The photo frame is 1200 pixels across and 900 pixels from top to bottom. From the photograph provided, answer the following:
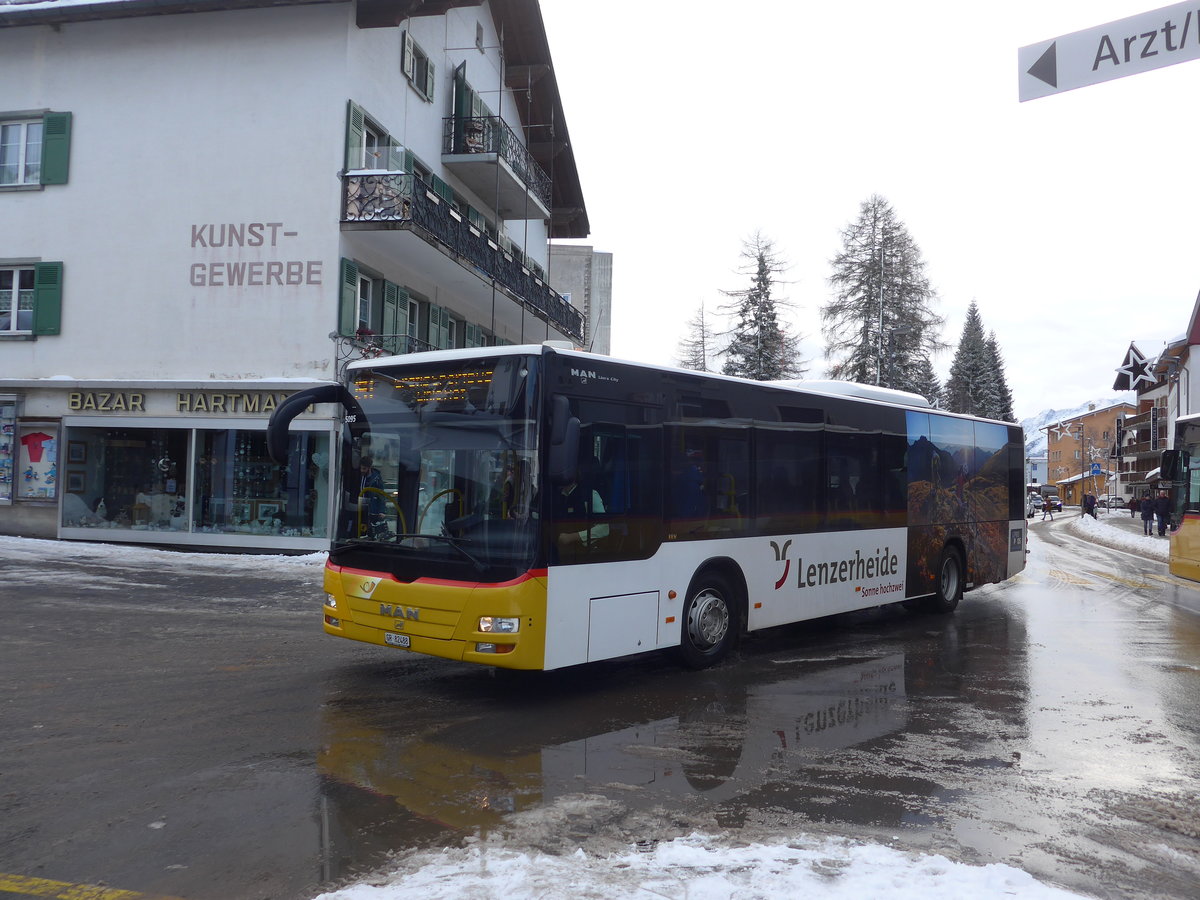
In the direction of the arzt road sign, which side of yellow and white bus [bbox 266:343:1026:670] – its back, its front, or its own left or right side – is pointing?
left

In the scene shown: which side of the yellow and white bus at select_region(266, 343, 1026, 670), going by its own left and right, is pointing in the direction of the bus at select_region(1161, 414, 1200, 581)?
back

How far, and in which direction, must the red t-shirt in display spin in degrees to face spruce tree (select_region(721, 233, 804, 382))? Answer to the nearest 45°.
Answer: approximately 135° to its left

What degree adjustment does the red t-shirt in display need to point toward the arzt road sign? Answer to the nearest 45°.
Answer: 0° — it already faces it

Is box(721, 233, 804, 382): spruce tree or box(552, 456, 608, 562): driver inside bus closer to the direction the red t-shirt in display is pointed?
the driver inside bus

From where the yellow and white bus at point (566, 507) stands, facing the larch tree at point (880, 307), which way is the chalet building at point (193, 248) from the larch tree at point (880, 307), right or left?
left

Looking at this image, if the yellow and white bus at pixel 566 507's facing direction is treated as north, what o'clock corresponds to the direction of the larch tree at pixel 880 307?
The larch tree is roughly at 5 o'clock from the yellow and white bus.

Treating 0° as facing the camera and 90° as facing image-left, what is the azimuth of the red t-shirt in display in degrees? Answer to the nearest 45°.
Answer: approximately 0°

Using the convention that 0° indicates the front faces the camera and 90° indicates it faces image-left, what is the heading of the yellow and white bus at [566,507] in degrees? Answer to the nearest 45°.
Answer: approximately 45°

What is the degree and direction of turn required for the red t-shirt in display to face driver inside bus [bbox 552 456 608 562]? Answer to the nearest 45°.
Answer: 0° — it already faces them

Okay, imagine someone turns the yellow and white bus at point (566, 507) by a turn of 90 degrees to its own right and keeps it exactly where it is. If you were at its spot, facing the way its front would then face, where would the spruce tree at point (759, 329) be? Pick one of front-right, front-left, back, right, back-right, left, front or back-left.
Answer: front-right

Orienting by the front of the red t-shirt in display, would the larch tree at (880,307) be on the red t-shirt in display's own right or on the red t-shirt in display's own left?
on the red t-shirt in display's own left
